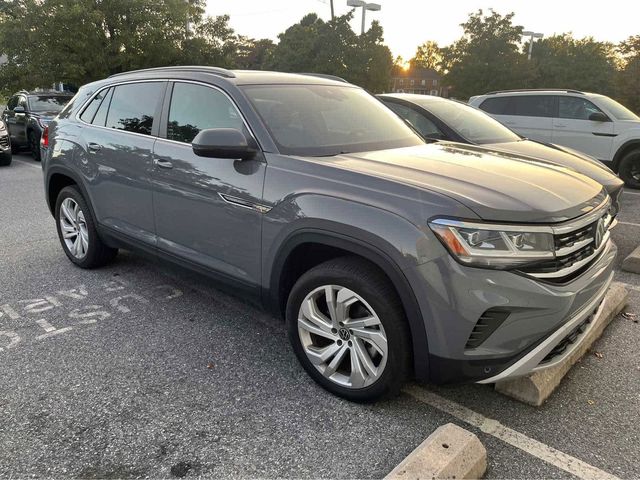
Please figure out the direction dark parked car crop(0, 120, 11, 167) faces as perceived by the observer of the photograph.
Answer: facing the viewer and to the right of the viewer

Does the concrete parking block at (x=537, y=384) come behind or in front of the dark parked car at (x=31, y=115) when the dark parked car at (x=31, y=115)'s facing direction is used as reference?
in front

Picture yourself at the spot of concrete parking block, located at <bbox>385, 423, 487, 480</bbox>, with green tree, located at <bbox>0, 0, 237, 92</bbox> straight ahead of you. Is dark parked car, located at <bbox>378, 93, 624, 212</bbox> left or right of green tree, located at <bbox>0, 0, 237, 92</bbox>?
right

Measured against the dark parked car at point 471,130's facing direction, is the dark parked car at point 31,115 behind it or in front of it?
behind

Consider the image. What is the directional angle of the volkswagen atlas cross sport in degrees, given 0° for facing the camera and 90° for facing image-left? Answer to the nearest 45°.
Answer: approximately 315°

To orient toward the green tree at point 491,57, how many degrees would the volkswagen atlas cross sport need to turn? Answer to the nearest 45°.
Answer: approximately 135° to its left

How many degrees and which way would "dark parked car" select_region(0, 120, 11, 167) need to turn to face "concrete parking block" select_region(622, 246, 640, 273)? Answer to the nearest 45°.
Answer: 0° — it already faces it

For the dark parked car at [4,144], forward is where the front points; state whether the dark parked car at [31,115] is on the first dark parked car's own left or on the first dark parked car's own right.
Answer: on the first dark parked car's own left
